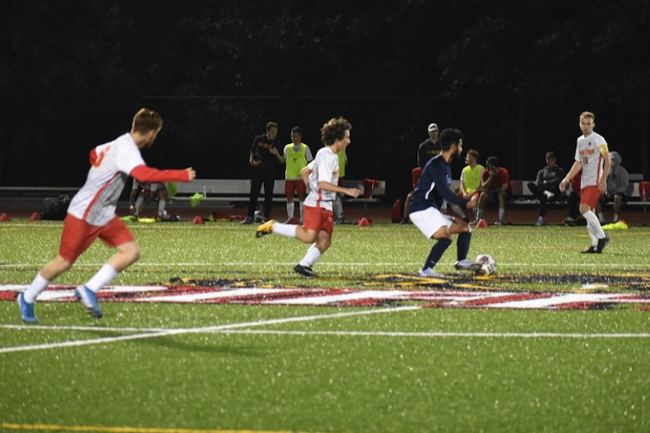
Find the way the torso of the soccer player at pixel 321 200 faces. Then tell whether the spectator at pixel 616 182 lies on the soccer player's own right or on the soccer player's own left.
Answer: on the soccer player's own left

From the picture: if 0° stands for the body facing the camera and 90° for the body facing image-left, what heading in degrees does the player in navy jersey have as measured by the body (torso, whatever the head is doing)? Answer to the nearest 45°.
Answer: approximately 270°

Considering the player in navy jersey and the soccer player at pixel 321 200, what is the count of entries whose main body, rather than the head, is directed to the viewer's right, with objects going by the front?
2

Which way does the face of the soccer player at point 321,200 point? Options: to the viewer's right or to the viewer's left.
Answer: to the viewer's right

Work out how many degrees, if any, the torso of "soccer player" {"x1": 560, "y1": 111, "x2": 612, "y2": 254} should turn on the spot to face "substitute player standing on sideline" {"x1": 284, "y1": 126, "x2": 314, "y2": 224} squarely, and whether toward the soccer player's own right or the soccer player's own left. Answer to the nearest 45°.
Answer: approximately 90° to the soccer player's own right

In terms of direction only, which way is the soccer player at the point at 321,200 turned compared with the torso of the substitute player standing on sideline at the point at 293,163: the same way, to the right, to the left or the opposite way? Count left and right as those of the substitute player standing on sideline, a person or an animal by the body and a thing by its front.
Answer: to the left

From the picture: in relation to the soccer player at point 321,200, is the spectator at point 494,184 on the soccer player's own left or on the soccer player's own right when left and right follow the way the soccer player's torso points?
on the soccer player's own left

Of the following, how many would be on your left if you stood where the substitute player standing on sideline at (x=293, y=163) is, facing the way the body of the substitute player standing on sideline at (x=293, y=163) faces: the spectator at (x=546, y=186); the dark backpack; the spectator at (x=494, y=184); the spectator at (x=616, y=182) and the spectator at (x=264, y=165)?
3

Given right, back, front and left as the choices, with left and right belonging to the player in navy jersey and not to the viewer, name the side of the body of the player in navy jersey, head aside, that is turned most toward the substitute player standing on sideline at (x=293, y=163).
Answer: left

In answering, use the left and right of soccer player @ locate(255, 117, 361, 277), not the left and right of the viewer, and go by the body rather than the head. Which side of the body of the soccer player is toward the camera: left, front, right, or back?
right

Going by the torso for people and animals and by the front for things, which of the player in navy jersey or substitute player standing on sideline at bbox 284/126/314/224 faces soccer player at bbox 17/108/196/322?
the substitute player standing on sideline
